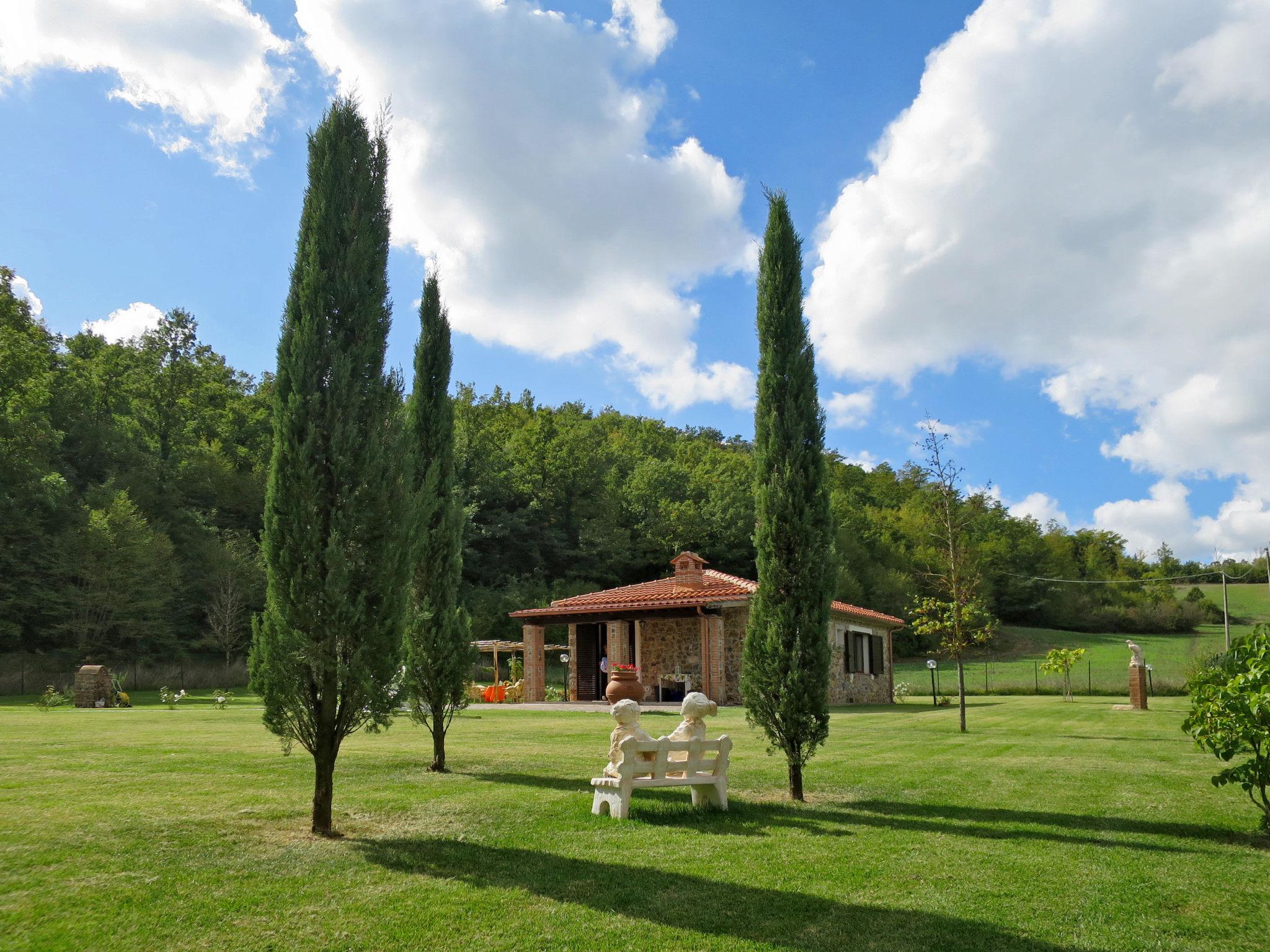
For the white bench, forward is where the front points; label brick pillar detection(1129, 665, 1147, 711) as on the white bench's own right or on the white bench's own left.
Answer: on the white bench's own right

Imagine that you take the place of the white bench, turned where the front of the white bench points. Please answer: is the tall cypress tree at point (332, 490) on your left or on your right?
on your left

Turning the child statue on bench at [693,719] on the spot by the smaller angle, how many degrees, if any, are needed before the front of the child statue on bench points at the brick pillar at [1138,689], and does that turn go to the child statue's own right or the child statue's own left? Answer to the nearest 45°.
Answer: approximately 90° to the child statue's own right

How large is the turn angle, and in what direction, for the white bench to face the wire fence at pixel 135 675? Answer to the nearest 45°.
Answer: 0° — it already faces it

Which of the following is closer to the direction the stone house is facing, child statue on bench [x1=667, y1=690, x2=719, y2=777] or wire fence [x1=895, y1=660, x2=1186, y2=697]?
the child statue on bench

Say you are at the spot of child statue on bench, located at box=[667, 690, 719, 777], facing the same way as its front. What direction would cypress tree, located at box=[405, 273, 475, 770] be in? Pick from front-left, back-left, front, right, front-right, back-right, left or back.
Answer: front

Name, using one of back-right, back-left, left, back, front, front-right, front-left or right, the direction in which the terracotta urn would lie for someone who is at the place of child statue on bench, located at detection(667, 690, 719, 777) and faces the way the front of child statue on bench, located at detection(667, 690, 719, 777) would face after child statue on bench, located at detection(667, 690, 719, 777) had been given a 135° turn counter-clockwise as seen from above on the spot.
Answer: back

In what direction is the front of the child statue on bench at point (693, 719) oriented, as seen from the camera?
facing away from the viewer and to the left of the viewer

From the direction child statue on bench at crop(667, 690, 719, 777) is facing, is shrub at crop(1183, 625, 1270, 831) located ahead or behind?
behind

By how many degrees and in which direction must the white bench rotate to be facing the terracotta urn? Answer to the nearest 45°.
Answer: approximately 45° to its right

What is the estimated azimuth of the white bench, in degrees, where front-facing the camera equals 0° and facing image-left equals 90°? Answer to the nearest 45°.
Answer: approximately 135°
